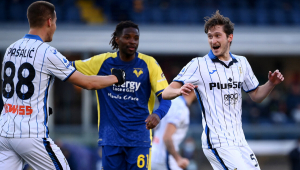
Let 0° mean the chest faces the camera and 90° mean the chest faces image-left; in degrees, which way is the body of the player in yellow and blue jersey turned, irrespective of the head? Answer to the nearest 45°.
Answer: approximately 0°

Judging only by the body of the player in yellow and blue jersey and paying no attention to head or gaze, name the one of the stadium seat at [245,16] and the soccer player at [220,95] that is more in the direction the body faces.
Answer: the soccer player

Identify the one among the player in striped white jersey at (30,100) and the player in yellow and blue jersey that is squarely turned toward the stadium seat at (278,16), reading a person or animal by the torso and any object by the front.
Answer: the player in striped white jersey

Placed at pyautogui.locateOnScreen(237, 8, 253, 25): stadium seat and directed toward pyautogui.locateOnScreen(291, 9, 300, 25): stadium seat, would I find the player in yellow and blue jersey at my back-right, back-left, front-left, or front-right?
back-right

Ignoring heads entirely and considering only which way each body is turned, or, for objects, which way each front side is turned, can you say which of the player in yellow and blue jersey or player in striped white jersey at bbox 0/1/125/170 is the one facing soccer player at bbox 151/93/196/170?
the player in striped white jersey

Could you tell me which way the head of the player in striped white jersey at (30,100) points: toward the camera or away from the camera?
away from the camera

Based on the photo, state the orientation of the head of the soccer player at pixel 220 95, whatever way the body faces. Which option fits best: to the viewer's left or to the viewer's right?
to the viewer's left

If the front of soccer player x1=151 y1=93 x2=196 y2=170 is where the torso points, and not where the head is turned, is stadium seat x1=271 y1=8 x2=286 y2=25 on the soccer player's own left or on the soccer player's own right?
on the soccer player's own left
